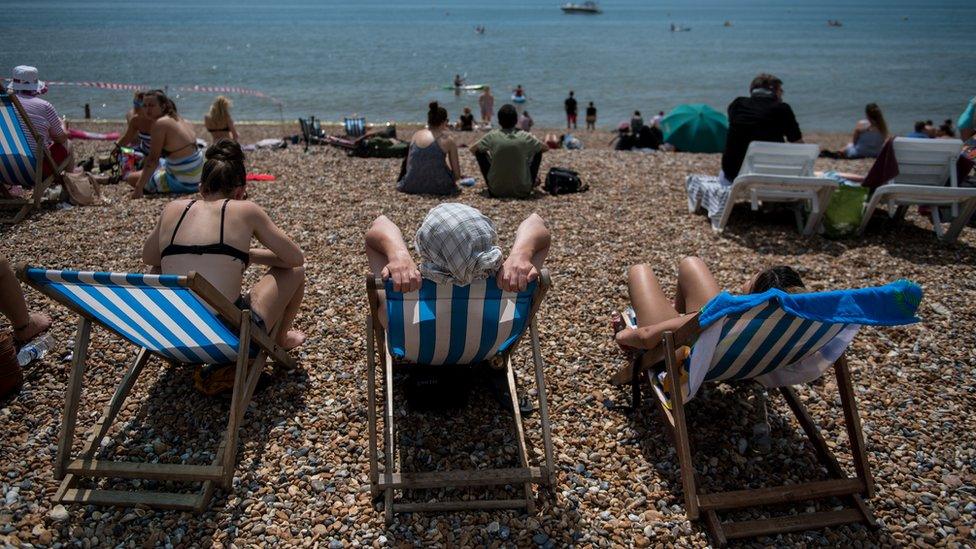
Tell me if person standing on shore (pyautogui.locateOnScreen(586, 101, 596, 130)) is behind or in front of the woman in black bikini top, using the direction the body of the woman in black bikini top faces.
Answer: in front

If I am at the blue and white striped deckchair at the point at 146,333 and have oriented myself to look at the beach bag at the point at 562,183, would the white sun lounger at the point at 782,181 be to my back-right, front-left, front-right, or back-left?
front-right

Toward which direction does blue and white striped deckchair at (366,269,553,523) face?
away from the camera

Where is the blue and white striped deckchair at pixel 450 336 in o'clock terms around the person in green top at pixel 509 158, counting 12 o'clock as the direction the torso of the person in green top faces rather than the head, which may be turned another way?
The blue and white striped deckchair is roughly at 6 o'clock from the person in green top.

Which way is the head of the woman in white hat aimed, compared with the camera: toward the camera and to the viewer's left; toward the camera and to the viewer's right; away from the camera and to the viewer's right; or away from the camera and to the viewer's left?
away from the camera and to the viewer's right

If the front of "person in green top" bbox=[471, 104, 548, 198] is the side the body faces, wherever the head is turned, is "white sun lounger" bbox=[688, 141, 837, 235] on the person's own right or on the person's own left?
on the person's own right

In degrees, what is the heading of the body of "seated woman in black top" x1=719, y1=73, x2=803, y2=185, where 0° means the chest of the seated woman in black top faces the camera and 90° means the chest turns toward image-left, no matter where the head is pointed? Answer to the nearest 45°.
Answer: approximately 180°

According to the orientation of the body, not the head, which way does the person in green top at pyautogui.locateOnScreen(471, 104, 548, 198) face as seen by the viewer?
away from the camera

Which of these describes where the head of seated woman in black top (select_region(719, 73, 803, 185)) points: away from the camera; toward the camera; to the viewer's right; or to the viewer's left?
away from the camera

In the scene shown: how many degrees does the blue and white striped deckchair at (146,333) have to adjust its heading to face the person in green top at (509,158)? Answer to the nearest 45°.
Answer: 0° — it already faces them

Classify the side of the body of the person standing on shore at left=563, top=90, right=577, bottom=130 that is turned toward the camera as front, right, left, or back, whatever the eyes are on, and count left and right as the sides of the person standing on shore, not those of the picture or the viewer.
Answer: back

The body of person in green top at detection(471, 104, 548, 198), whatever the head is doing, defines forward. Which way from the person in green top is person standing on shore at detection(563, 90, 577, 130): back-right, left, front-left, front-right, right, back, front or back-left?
front

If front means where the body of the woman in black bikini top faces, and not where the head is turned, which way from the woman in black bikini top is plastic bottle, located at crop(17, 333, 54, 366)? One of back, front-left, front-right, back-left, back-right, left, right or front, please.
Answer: left

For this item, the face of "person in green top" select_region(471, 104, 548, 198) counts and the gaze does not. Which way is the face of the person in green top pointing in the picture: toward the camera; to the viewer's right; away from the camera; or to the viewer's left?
away from the camera

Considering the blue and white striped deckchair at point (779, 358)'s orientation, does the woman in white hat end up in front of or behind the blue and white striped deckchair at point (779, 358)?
in front

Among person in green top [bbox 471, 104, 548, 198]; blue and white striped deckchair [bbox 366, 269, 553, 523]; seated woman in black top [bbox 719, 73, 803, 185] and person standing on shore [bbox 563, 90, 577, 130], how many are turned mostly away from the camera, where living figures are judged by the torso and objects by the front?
4

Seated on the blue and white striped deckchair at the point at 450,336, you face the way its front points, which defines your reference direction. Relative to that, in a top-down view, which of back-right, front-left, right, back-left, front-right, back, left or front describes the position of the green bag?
front-right

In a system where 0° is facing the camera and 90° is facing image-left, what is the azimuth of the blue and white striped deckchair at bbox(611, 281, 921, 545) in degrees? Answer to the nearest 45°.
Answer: approximately 135°
